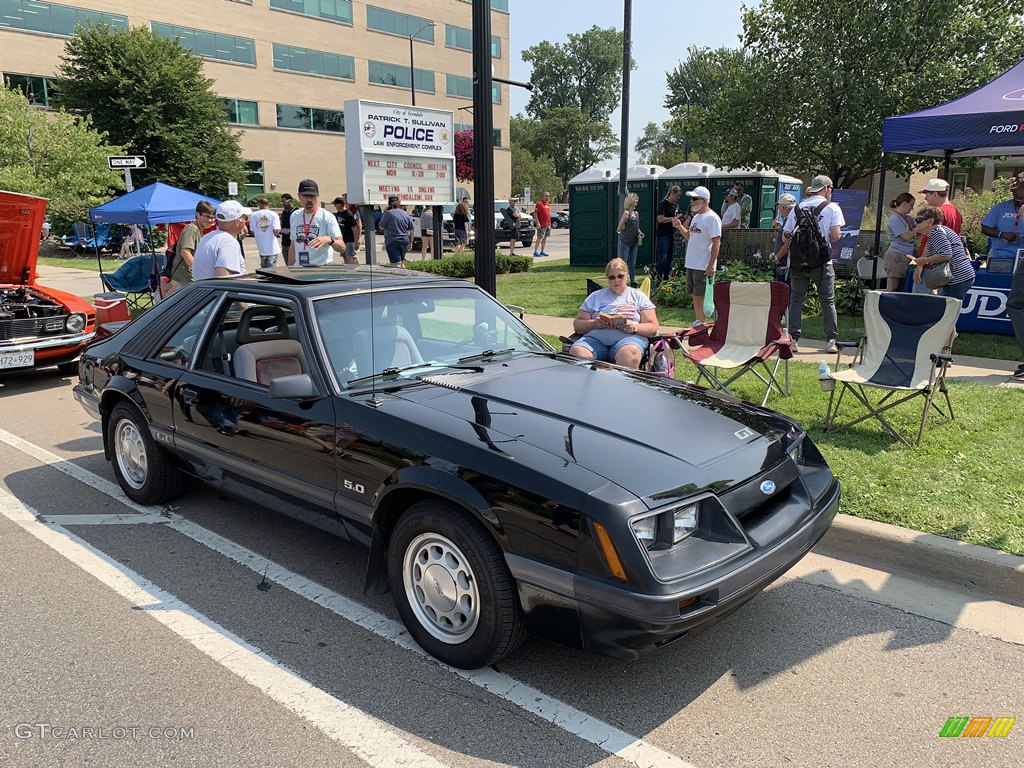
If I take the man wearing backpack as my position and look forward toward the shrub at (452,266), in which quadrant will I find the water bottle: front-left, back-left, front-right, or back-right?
back-left

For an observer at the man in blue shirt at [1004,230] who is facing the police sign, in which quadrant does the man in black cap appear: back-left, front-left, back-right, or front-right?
front-left

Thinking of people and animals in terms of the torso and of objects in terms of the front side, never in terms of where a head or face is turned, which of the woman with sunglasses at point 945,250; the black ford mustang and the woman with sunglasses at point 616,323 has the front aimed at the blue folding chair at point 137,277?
the woman with sunglasses at point 945,250

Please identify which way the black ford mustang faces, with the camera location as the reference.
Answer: facing the viewer and to the right of the viewer

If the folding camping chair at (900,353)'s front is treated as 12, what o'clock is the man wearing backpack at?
The man wearing backpack is roughly at 4 o'clock from the folding camping chair.

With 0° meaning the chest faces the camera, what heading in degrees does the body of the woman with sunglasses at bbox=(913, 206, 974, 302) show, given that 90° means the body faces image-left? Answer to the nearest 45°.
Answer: approximately 90°

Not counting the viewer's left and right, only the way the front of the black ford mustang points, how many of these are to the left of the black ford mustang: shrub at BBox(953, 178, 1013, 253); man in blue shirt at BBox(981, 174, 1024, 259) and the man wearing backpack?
3

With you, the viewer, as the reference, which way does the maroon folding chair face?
facing the viewer and to the left of the viewer

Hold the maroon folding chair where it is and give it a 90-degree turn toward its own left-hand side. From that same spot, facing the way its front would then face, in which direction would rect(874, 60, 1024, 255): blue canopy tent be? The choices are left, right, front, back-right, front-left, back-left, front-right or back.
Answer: left

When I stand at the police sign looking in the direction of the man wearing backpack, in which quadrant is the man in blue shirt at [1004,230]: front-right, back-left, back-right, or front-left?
front-left

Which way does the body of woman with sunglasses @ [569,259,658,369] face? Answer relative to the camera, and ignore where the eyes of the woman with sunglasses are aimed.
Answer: toward the camera
